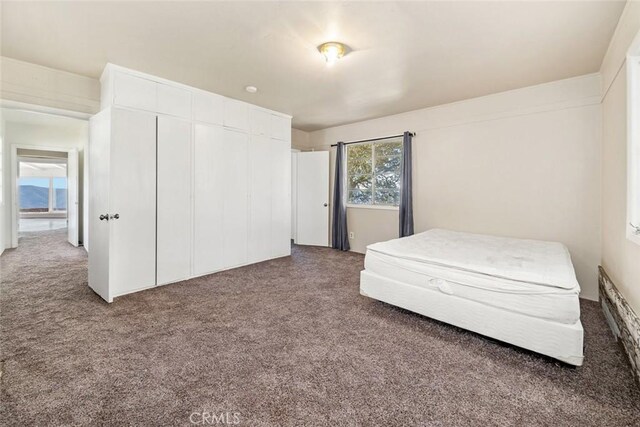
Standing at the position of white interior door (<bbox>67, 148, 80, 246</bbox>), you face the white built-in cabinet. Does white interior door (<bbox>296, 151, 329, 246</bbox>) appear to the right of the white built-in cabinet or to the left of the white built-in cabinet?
left

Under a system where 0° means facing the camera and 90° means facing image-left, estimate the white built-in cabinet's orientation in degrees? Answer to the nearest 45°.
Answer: approximately 315°

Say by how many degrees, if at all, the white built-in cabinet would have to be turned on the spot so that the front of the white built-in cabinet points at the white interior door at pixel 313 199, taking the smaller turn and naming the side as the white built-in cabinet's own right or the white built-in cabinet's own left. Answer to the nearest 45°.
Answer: approximately 90° to the white built-in cabinet's own left

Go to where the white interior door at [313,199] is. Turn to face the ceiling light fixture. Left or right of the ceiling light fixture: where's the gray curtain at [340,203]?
left

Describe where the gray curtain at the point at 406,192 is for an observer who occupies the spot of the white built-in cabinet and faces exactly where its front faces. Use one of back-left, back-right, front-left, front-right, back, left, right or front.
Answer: front-left

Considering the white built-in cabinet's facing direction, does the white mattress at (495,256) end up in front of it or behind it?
in front

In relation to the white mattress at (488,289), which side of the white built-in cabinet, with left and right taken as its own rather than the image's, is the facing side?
front

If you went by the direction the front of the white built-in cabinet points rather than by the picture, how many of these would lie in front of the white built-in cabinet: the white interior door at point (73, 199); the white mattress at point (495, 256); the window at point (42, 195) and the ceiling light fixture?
2

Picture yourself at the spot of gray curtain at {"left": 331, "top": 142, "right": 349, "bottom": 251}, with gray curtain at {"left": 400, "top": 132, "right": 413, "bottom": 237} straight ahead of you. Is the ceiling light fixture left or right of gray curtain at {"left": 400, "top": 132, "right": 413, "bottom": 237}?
right

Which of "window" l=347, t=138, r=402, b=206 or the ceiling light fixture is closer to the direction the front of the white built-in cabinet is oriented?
the ceiling light fixture

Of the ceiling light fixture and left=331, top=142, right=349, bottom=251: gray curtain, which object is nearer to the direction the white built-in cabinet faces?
the ceiling light fixture

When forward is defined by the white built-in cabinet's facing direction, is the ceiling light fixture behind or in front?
in front

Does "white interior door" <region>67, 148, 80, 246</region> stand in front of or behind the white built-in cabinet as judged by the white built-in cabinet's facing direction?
behind

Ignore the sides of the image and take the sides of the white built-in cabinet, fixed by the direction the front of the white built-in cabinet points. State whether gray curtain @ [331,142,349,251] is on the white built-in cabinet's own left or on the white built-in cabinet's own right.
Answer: on the white built-in cabinet's own left
